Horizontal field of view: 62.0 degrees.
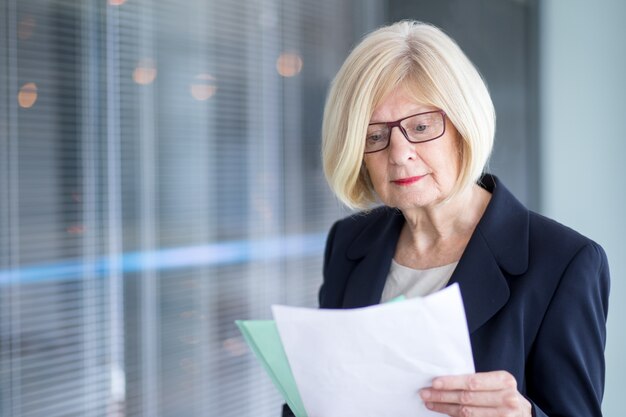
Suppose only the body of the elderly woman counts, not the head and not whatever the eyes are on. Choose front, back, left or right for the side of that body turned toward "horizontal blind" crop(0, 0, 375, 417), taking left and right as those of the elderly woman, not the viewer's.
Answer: right

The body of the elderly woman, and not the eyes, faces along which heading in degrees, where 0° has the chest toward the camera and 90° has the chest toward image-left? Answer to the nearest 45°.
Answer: approximately 45°
